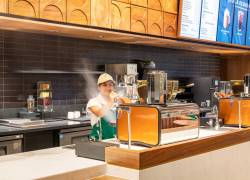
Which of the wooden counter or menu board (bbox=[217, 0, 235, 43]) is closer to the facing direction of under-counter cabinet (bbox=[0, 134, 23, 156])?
the wooden counter

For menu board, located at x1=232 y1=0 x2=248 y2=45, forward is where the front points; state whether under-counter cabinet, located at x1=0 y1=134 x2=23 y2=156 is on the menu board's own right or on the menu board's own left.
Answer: on the menu board's own right

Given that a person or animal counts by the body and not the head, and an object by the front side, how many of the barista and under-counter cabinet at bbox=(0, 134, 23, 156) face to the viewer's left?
0

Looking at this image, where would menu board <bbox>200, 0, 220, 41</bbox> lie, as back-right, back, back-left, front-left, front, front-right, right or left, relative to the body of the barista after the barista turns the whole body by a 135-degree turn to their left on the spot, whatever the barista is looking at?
front-right

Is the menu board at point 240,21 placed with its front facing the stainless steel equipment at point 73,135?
no

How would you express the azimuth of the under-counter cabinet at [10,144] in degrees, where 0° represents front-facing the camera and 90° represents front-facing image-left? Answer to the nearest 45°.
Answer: approximately 315°

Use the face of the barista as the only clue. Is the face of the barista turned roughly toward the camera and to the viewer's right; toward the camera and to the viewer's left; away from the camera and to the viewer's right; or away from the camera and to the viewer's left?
toward the camera and to the viewer's right

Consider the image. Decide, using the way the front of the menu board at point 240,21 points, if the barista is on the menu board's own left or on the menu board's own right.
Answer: on the menu board's own right

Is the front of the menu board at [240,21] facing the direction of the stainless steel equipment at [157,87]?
no

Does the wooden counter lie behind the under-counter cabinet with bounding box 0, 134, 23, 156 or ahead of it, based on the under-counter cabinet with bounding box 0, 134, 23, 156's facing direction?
ahead

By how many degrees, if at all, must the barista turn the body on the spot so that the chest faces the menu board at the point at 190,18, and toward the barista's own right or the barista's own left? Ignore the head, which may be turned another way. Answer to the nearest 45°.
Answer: approximately 90° to the barista's own left

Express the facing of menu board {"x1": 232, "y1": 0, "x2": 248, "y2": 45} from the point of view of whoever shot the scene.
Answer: facing the viewer and to the right of the viewer

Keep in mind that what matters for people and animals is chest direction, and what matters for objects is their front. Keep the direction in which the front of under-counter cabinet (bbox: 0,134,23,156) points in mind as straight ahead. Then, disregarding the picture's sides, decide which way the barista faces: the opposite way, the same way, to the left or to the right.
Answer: the same way

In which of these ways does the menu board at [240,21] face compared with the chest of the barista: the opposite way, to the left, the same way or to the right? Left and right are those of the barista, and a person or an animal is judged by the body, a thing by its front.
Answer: the same way

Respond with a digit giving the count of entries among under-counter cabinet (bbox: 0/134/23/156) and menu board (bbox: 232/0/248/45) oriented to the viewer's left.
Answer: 0

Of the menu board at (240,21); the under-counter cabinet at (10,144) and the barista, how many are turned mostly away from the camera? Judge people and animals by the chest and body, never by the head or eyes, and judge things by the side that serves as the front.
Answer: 0
